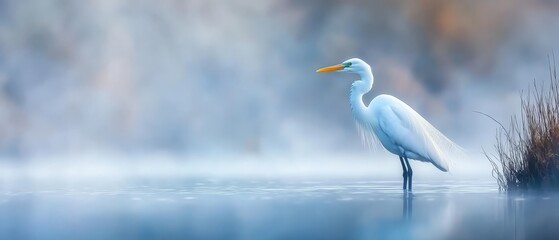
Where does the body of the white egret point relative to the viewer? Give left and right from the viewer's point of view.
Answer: facing to the left of the viewer
